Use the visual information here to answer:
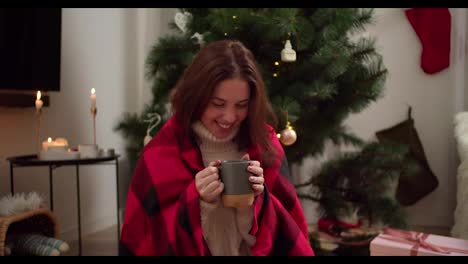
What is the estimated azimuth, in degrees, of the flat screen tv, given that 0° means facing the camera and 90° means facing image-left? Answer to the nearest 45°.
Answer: approximately 0°

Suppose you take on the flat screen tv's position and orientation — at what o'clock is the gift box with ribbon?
The gift box with ribbon is roughly at 11 o'clock from the flat screen tv.

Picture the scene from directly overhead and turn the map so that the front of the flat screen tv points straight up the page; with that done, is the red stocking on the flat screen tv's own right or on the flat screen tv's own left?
on the flat screen tv's own left

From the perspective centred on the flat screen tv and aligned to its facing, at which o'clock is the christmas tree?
The christmas tree is roughly at 10 o'clock from the flat screen tv.
